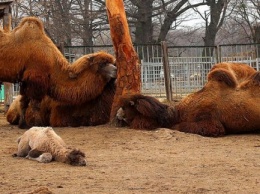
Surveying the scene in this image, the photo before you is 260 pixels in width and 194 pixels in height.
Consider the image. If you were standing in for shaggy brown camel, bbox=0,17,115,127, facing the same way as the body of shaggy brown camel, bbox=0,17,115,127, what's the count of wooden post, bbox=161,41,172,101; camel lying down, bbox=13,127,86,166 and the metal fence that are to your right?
1

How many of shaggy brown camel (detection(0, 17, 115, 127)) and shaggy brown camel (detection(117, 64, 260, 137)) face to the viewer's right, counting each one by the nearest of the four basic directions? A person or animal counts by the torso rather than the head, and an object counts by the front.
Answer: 1

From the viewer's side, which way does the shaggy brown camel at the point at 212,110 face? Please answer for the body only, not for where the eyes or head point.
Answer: to the viewer's left

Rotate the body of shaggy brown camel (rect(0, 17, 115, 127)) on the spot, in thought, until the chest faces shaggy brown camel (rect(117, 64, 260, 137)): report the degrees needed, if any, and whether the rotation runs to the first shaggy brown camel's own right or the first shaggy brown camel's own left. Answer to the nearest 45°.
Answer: approximately 45° to the first shaggy brown camel's own right

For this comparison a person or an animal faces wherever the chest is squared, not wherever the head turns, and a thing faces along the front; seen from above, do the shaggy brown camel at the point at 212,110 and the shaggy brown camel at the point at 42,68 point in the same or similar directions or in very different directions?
very different directions

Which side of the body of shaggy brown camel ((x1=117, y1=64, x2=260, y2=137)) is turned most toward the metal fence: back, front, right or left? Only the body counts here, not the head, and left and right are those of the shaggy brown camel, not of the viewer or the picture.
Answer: right

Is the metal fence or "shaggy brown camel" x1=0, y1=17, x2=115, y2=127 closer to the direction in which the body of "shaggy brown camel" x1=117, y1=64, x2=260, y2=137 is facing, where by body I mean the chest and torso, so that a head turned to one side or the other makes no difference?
the shaggy brown camel

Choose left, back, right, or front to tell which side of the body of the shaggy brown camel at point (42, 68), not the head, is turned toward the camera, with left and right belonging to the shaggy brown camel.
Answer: right

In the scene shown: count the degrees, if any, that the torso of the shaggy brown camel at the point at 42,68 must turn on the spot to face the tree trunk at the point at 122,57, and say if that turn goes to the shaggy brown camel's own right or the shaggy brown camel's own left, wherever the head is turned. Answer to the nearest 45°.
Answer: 0° — it already faces it

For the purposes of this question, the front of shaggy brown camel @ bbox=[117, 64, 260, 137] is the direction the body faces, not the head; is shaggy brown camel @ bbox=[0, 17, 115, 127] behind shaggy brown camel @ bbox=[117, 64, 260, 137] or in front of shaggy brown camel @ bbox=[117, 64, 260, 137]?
in front

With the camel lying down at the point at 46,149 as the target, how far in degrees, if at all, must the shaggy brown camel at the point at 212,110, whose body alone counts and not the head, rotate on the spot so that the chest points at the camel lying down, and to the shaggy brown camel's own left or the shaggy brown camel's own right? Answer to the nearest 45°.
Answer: approximately 45° to the shaggy brown camel's own left

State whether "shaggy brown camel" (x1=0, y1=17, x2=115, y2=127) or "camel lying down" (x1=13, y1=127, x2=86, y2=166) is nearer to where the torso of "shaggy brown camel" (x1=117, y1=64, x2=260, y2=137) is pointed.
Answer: the shaggy brown camel

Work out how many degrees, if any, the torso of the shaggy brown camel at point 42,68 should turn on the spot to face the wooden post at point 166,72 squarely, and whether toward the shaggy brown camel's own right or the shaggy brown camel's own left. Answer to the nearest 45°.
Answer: approximately 45° to the shaggy brown camel's own left
